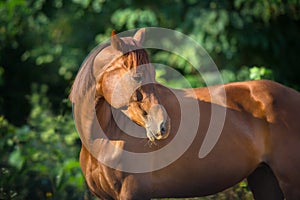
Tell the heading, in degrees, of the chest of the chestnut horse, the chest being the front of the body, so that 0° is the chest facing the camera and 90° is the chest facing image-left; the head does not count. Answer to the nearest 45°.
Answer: approximately 90°

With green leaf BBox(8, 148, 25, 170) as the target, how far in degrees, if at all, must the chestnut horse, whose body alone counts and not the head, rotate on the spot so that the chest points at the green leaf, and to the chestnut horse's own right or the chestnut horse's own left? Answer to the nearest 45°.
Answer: approximately 45° to the chestnut horse's own right
